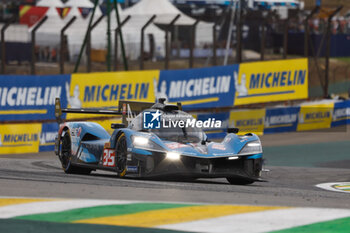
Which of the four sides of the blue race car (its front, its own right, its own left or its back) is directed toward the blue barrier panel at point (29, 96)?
back

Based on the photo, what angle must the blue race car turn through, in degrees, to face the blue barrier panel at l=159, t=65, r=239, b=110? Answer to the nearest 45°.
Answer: approximately 135° to its left

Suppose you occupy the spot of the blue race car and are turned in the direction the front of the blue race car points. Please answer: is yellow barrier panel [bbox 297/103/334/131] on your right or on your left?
on your left

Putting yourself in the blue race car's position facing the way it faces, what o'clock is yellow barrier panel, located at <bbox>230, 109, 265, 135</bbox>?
The yellow barrier panel is roughly at 8 o'clock from the blue race car.

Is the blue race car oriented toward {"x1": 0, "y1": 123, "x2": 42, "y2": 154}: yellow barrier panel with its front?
no

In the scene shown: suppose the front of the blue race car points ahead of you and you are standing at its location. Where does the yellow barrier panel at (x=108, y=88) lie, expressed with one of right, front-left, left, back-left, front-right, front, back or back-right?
back-left

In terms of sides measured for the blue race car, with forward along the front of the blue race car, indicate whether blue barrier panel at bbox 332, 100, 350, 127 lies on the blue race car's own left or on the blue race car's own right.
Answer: on the blue race car's own left

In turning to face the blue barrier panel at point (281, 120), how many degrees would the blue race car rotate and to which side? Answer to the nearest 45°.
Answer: approximately 135° to its left

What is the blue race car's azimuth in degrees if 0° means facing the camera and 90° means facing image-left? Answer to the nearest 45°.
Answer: approximately 315°

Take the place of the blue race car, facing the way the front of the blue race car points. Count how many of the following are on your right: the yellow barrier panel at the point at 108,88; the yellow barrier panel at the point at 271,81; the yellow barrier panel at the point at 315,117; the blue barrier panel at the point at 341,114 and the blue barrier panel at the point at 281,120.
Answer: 0

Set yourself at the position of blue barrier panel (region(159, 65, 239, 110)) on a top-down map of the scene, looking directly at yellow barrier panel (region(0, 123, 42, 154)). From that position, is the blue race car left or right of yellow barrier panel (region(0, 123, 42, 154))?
left

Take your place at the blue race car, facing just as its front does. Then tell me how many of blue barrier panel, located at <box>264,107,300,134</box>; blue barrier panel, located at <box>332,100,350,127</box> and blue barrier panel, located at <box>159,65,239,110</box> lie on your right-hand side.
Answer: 0

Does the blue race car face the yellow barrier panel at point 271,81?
no

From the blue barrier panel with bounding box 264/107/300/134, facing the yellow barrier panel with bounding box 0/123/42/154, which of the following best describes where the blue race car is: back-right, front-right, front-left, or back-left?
front-left
